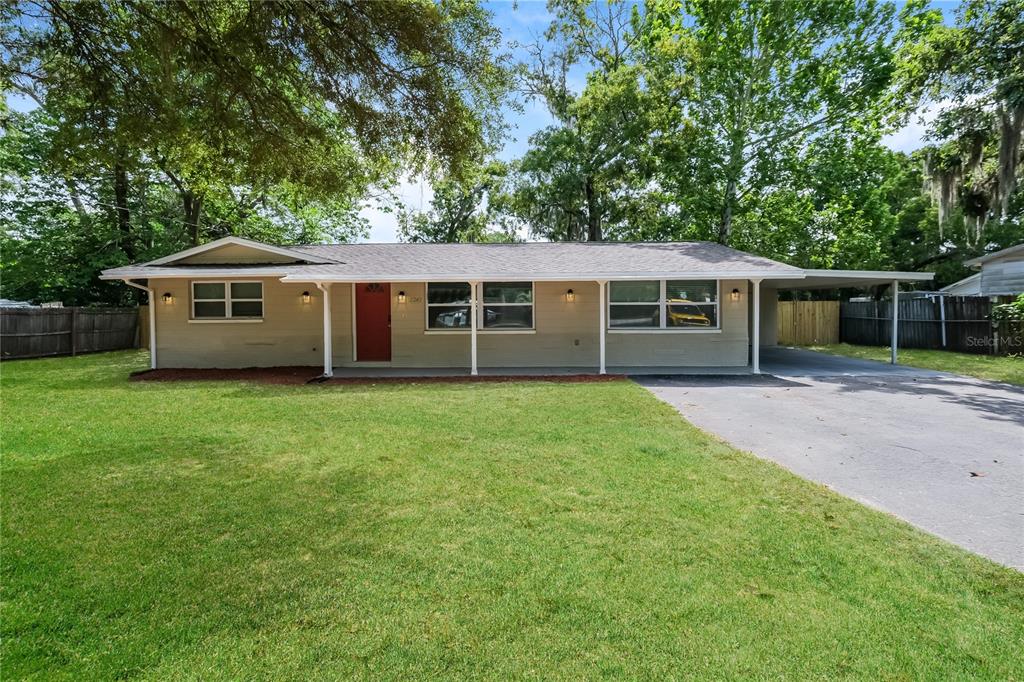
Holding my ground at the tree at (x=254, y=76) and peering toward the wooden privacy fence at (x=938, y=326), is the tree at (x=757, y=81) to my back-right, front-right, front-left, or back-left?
front-left

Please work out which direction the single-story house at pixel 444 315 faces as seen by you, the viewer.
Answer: facing the viewer

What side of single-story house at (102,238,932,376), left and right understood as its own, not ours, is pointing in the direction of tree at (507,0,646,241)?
back

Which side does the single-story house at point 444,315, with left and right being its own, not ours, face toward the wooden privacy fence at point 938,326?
left

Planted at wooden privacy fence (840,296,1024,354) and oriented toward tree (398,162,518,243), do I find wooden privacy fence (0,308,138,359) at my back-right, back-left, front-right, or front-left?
front-left

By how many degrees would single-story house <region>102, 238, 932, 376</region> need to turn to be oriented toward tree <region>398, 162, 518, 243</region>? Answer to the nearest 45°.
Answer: approximately 180°

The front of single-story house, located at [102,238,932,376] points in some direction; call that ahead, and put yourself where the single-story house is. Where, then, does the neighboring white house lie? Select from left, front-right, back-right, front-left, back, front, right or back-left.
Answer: left

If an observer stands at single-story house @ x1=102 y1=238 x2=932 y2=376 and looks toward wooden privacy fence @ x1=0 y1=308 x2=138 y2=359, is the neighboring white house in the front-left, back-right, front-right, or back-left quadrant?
back-right

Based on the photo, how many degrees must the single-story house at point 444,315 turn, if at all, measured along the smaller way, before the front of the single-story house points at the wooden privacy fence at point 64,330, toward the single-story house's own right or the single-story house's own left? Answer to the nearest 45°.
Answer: approximately 90° to the single-story house's own right
